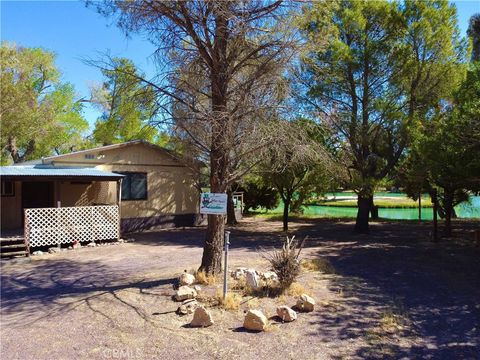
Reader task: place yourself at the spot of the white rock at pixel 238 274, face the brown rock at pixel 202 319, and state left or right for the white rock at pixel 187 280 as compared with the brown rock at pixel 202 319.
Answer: right

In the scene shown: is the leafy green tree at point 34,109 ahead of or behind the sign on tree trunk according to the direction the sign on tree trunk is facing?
behind

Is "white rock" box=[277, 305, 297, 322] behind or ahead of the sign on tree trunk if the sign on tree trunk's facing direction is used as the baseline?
ahead

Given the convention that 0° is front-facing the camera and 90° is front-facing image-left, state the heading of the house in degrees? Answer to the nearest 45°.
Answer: approximately 0°

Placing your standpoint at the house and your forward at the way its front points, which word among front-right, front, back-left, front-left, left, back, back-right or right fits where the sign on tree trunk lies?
front

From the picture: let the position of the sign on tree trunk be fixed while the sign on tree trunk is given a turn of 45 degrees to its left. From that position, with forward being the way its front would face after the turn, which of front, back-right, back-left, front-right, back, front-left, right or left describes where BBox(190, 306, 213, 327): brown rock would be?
front-right

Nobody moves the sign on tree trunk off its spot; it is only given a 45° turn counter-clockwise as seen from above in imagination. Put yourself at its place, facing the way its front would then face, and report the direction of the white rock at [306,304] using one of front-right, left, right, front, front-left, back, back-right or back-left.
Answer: front

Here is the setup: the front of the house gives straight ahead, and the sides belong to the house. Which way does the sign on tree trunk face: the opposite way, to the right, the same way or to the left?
the same way

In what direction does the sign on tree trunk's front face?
toward the camera

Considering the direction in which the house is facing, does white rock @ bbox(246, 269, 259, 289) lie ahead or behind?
ahead

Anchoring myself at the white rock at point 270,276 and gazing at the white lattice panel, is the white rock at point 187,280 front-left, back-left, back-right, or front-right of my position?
front-left

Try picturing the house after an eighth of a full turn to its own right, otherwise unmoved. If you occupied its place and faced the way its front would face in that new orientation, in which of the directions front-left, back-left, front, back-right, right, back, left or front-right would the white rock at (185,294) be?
front-left

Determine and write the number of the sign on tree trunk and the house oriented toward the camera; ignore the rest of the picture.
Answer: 2
